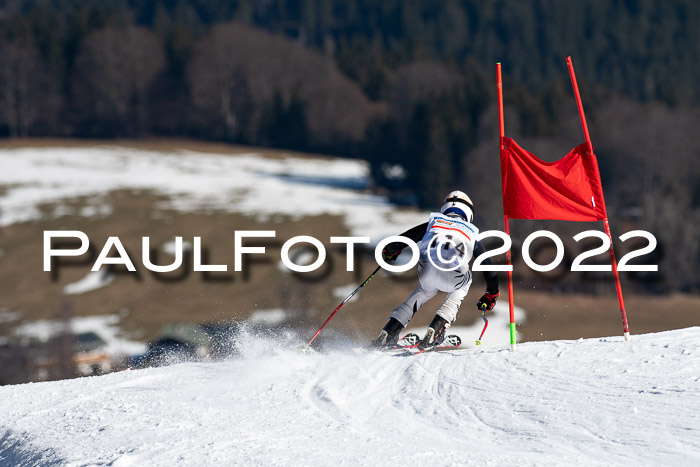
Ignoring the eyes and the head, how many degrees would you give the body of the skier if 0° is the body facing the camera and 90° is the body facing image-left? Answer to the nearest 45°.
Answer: approximately 180°
